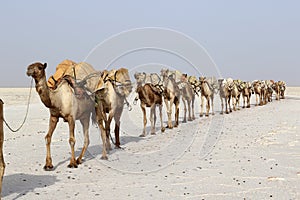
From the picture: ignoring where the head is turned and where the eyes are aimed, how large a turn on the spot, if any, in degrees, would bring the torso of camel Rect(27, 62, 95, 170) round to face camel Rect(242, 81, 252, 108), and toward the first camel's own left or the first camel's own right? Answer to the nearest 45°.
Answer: approximately 180°

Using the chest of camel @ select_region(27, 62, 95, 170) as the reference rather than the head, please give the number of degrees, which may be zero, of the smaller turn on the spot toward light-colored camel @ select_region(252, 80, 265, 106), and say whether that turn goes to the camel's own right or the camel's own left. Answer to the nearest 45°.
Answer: approximately 180°

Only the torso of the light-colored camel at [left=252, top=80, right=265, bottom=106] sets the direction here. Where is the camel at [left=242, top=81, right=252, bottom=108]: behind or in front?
in front

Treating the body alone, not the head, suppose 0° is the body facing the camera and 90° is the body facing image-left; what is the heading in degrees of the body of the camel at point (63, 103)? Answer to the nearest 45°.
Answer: approximately 45°

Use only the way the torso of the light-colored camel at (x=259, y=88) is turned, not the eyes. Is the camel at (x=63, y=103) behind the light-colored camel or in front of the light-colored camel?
in front

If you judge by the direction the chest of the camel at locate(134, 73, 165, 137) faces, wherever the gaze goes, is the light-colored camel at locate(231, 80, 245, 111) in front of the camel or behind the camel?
behind

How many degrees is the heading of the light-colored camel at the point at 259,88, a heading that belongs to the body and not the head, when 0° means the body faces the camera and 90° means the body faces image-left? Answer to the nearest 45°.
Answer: approximately 45°

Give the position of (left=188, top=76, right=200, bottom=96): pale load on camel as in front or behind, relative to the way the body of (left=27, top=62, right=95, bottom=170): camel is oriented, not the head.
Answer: behind

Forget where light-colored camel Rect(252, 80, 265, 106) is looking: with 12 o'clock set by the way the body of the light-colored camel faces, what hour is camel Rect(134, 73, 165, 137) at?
The camel is roughly at 11 o'clock from the light-colored camel.

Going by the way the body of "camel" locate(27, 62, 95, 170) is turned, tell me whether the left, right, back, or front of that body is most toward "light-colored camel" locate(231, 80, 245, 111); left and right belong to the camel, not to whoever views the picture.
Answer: back

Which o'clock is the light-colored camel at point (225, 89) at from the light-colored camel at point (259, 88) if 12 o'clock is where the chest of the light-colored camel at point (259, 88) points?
the light-colored camel at point (225, 89) is roughly at 11 o'clock from the light-colored camel at point (259, 88).
